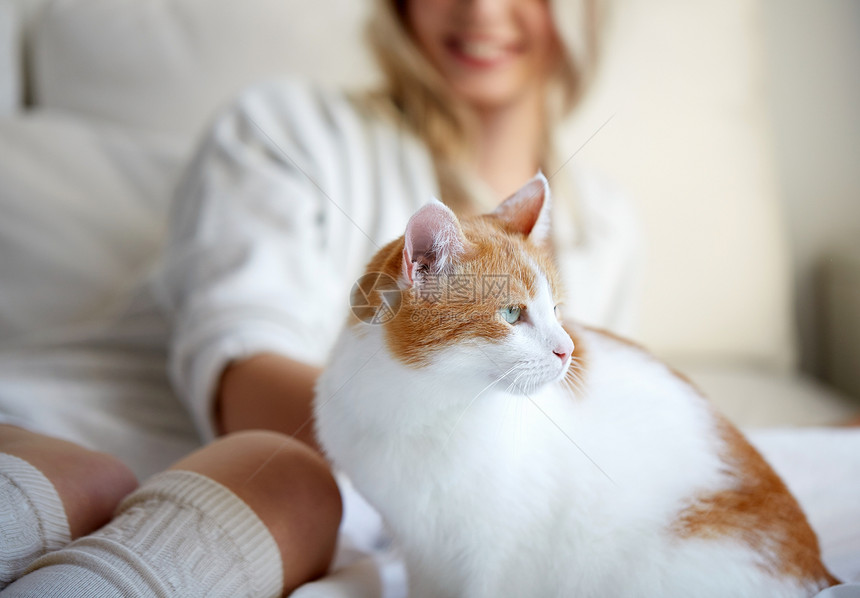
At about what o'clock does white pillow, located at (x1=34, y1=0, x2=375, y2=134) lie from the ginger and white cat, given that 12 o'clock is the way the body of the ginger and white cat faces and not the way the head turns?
The white pillow is roughly at 3 o'clock from the ginger and white cat.

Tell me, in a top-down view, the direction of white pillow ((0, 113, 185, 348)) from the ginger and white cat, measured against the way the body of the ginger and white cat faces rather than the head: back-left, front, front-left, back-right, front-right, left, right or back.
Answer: right

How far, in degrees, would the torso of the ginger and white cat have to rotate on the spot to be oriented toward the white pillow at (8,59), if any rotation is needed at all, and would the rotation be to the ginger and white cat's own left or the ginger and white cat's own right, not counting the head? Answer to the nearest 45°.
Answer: approximately 90° to the ginger and white cat's own right

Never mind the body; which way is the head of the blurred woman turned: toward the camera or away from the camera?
toward the camera

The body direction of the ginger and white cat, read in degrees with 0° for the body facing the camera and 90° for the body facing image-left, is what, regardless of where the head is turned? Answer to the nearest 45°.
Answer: approximately 45°
